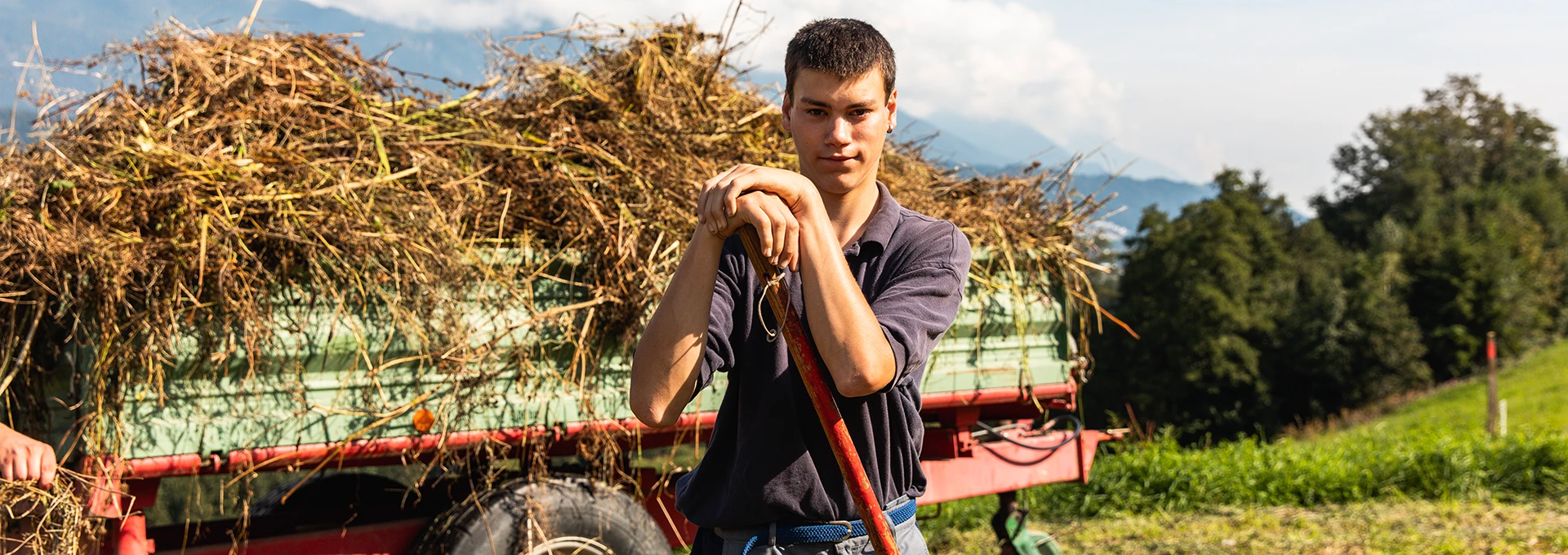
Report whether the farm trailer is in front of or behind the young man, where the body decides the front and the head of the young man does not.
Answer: behind

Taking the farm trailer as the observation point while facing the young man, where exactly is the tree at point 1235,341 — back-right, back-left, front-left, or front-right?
back-left

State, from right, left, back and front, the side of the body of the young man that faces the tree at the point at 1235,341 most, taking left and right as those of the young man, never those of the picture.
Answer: back

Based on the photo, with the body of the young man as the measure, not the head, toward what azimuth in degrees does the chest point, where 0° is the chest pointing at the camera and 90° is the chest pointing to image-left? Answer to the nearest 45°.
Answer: approximately 0°
